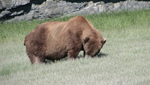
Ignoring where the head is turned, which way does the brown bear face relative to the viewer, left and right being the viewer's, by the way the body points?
facing to the right of the viewer
